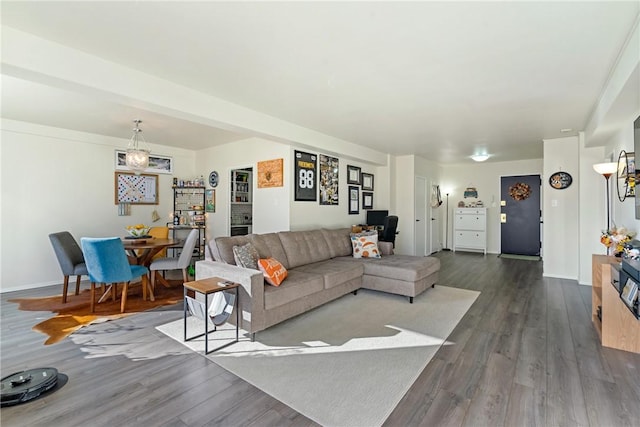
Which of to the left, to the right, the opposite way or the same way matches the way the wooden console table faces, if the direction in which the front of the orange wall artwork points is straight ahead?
to the right

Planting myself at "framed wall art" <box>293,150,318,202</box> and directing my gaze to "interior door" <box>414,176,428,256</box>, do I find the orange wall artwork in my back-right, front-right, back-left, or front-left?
back-left

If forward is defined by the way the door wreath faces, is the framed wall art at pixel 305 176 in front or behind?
in front

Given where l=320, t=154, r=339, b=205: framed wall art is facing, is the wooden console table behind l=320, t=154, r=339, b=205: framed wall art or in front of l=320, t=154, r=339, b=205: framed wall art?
in front

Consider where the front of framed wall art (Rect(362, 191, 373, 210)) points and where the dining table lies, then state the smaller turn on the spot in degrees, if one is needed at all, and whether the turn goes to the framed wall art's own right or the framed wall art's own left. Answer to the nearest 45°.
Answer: approximately 90° to the framed wall art's own right

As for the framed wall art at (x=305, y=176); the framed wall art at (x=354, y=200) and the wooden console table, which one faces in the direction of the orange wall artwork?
the wooden console table

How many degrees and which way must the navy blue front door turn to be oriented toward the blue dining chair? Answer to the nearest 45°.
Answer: approximately 45° to its right

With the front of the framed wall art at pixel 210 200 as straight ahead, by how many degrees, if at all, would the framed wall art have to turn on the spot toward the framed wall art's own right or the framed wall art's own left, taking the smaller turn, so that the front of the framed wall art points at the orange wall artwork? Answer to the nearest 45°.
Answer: approximately 90° to the framed wall art's own left

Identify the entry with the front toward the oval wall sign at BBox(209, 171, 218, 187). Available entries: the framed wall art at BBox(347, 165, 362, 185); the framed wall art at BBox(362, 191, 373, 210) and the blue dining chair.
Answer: the blue dining chair

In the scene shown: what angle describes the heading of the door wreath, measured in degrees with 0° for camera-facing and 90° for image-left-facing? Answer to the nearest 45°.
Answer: approximately 0°

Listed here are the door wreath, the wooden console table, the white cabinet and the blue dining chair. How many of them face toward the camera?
2

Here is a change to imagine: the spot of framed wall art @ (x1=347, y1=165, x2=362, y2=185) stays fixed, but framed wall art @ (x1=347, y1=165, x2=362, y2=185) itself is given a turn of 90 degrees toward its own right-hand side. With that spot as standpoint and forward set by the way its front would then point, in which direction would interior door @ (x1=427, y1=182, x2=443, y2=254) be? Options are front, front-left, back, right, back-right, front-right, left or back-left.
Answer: back

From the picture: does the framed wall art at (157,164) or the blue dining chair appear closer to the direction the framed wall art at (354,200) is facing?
the blue dining chair

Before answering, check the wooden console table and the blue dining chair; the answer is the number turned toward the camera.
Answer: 0
